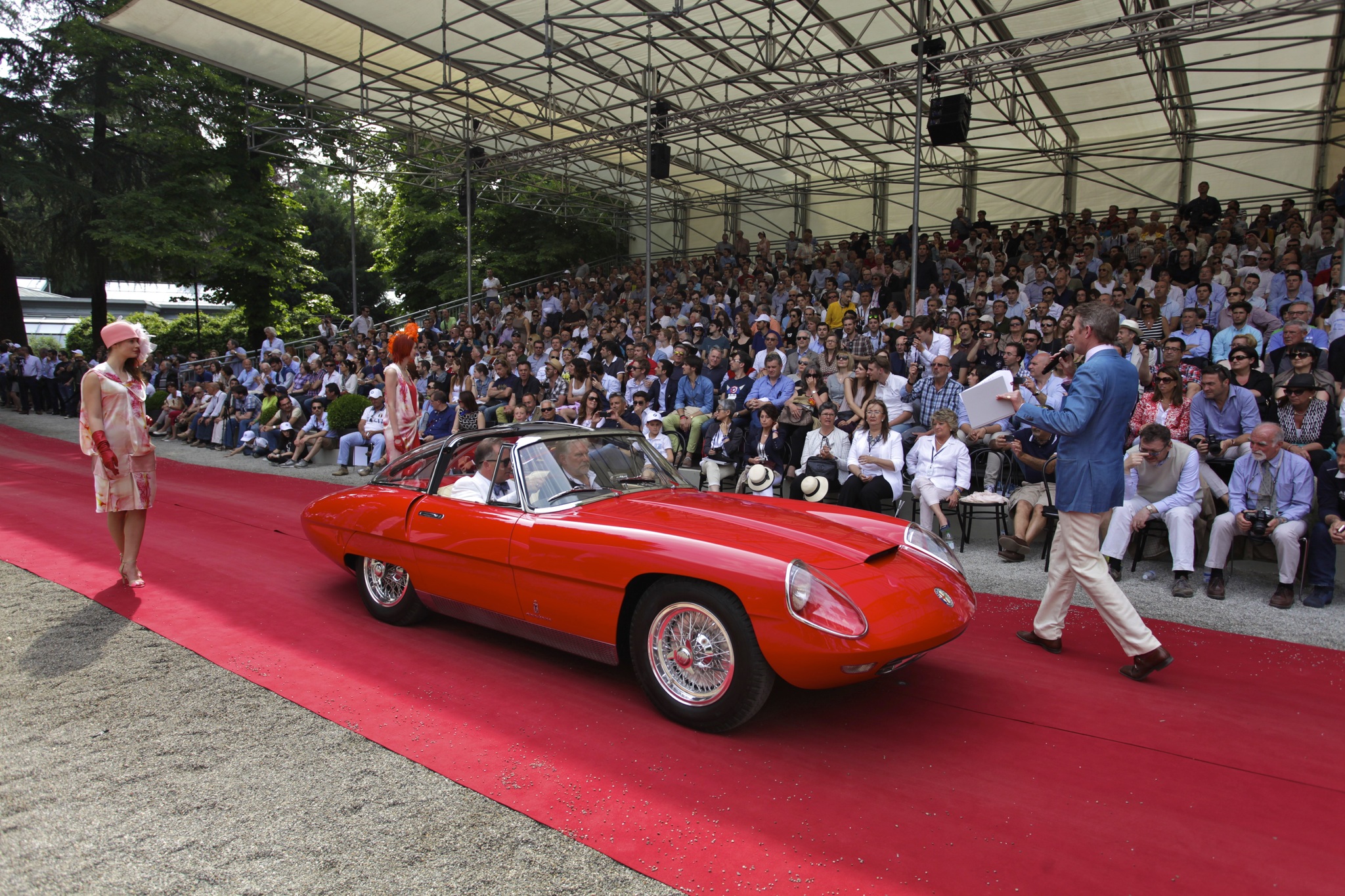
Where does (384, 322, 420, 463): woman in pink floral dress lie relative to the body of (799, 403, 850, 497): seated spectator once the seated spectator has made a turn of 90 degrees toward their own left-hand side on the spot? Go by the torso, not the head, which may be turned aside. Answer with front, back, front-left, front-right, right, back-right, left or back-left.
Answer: back-right

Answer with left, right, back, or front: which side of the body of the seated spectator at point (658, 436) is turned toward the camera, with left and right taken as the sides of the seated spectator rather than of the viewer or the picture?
front

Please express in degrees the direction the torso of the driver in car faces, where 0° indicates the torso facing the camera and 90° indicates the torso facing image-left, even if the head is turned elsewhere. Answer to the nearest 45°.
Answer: approximately 315°

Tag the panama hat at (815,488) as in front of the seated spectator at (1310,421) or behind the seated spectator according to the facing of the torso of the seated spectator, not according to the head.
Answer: in front

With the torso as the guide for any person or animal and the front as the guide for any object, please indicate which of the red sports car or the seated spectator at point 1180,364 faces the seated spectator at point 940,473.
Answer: the seated spectator at point 1180,364

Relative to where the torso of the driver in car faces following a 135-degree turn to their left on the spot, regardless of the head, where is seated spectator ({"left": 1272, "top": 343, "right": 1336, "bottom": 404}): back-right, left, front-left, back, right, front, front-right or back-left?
right

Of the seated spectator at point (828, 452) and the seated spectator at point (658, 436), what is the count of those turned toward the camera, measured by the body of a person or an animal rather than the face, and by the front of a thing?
2

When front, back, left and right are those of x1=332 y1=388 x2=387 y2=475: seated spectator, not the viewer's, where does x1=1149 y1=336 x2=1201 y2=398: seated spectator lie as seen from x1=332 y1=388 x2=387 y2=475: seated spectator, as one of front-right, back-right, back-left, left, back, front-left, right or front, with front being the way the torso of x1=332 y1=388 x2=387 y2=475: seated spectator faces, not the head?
left

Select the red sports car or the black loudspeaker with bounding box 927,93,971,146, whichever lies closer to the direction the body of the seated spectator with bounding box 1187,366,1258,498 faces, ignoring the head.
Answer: the red sports car

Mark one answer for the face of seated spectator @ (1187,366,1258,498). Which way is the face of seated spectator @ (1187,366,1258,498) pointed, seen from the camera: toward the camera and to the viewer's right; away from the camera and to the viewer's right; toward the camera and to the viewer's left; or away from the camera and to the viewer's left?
toward the camera and to the viewer's left

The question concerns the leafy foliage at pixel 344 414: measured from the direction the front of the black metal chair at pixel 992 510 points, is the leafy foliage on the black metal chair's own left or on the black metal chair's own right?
on the black metal chair's own right

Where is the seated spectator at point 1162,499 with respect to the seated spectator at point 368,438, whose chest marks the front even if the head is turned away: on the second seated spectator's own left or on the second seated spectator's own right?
on the second seated spectator's own left

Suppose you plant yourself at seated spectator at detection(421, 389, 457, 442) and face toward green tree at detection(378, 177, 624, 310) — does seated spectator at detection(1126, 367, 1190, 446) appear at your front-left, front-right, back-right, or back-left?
back-right

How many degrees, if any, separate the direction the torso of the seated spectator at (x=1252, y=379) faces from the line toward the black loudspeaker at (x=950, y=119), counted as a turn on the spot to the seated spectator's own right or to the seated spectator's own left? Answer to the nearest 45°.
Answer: approximately 90° to the seated spectator's own right

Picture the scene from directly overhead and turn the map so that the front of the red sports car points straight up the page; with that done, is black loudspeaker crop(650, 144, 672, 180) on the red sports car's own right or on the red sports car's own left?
on the red sports car's own left
